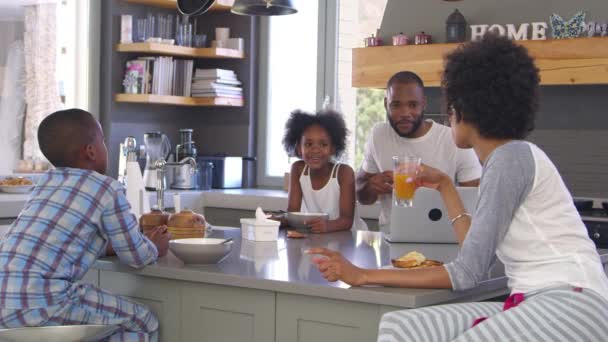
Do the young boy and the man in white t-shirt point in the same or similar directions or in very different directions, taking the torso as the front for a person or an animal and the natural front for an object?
very different directions

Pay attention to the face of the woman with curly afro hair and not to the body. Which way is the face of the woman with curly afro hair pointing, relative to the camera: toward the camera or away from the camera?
away from the camera

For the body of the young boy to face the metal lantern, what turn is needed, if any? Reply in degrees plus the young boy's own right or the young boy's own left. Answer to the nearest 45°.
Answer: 0° — they already face it

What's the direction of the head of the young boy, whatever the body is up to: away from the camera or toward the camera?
away from the camera

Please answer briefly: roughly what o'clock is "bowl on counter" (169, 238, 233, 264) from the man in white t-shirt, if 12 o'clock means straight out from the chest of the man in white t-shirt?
The bowl on counter is roughly at 1 o'clock from the man in white t-shirt.

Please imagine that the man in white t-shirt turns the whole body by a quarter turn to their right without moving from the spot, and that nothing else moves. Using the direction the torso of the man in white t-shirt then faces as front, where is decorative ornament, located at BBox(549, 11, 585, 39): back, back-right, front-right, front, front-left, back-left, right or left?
back-right

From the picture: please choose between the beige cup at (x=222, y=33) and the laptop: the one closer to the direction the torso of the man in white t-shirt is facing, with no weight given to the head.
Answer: the laptop

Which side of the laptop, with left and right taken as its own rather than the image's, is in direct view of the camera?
back

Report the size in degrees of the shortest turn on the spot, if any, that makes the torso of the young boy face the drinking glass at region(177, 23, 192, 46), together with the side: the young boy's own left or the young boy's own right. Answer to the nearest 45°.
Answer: approximately 45° to the young boy's own left

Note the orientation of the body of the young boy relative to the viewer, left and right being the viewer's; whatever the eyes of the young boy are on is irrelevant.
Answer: facing away from the viewer and to the right of the viewer

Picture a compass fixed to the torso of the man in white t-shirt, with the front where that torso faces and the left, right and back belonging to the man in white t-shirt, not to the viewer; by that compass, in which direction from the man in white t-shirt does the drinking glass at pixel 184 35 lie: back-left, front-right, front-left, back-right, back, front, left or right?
back-right

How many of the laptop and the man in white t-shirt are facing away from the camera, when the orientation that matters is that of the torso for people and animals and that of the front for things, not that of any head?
1

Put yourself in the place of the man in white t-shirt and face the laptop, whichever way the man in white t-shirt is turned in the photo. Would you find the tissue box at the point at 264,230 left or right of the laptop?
right
